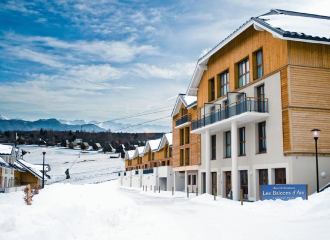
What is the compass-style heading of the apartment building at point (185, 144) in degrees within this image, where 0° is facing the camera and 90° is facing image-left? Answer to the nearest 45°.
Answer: approximately 45°

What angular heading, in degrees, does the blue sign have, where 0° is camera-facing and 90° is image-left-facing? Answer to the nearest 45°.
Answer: approximately 0°

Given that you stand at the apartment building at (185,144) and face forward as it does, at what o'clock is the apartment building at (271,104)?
the apartment building at (271,104) is roughly at 10 o'clock from the apartment building at (185,144).

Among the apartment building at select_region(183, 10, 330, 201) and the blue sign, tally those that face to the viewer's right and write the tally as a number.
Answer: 0

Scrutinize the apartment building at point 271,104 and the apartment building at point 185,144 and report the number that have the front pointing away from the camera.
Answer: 0

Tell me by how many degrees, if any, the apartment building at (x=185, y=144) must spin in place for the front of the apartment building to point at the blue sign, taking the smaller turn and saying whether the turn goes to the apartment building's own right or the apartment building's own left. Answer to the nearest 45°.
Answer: approximately 45° to the apartment building's own left

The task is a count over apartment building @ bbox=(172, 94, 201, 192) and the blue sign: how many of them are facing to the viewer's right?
0

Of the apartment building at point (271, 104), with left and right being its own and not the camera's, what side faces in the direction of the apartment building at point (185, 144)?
right

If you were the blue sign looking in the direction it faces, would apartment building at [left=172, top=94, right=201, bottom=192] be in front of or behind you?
behind
